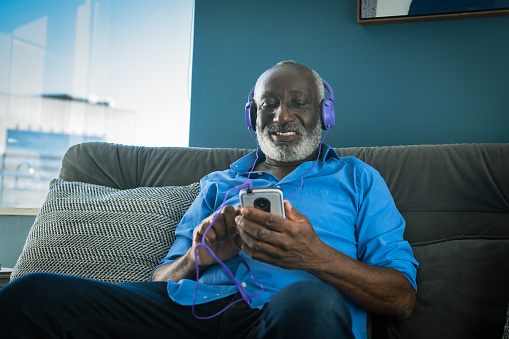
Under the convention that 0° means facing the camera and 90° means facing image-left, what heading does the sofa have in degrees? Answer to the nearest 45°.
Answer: approximately 0°
